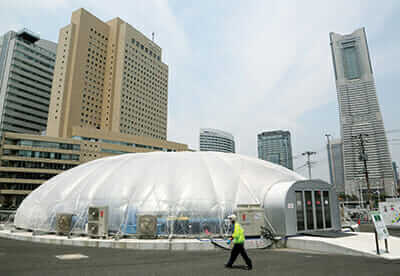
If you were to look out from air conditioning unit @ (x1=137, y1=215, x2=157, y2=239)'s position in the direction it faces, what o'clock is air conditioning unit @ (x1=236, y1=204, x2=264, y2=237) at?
air conditioning unit @ (x1=236, y1=204, x2=264, y2=237) is roughly at 9 o'clock from air conditioning unit @ (x1=137, y1=215, x2=157, y2=239).

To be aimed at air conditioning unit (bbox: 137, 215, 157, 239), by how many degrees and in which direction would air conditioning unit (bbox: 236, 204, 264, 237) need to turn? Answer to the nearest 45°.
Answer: approximately 90° to its right

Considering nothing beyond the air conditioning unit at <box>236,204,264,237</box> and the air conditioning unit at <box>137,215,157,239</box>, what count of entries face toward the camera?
2

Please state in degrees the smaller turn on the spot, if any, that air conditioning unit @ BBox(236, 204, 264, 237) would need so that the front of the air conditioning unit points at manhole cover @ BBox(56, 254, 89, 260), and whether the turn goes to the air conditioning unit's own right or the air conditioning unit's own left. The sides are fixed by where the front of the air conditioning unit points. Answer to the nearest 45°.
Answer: approximately 45° to the air conditioning unit's own right

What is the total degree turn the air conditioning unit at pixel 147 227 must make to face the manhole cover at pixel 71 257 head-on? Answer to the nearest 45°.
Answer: approximately 45° to its right

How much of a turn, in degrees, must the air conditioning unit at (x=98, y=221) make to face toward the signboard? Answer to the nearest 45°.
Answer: approximately 90° to its left

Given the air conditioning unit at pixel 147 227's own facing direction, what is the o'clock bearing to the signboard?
The signboard is roughly at 10 o'clock from the air conditioning unit.

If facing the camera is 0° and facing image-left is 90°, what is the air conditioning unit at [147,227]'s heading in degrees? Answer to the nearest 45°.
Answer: approximately 0°
